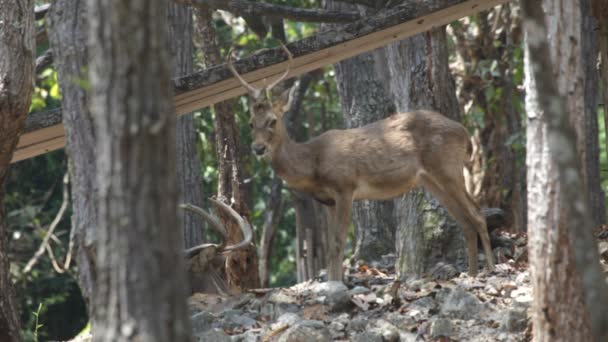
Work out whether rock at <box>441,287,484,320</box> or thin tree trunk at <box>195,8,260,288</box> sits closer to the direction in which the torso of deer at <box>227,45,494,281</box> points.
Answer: the thin tree trunk

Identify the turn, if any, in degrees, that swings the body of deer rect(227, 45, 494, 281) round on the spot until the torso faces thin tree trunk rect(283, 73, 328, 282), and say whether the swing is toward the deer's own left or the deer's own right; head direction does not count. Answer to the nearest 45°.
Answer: approximately 90° to the deer's own right

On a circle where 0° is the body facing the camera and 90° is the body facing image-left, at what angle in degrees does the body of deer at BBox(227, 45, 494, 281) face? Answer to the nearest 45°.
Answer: approximately 90°
